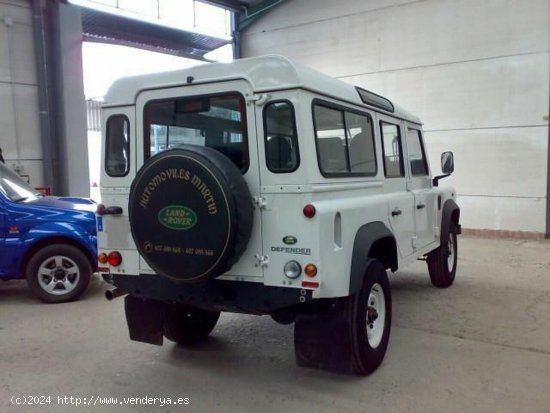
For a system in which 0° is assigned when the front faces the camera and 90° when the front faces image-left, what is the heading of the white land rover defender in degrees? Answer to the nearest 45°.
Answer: approximately 225°

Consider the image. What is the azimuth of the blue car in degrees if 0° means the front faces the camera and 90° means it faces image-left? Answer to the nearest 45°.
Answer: approximately 270°

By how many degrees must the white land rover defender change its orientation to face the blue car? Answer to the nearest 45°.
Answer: approximately 90° to its left
